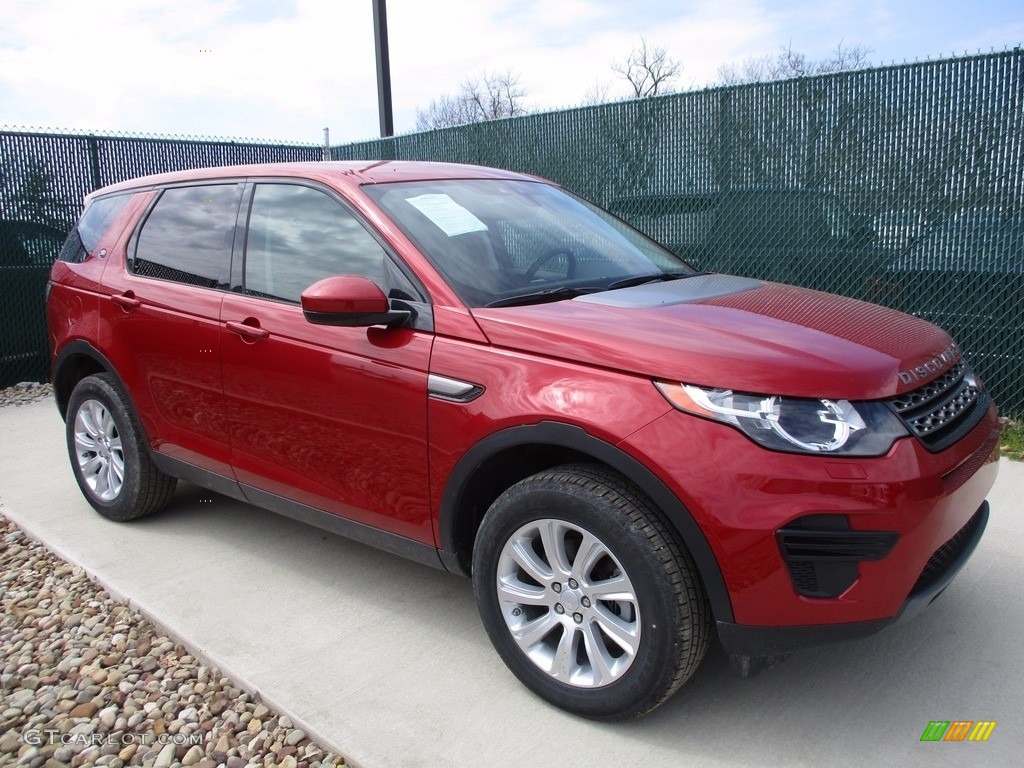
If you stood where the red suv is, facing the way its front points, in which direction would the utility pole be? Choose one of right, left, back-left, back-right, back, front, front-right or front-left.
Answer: back-left

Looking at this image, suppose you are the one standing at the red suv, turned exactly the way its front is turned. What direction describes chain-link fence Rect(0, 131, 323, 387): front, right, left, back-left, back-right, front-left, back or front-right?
back

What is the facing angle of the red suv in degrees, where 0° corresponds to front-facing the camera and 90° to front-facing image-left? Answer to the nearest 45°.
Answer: approximately 315°

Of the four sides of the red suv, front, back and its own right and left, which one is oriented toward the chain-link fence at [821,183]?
left
